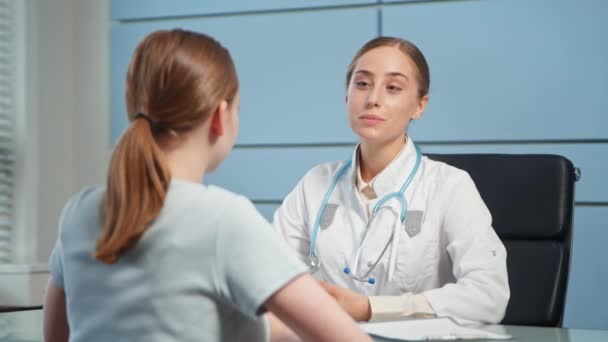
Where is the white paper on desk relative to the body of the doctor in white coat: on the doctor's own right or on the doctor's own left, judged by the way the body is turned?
on the doctor's own left

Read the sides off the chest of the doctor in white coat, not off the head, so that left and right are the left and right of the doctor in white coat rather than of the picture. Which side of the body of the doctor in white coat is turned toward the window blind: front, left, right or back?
right

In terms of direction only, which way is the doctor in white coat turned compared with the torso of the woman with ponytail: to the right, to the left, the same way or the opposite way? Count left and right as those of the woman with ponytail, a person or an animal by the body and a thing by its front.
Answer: the opposite way

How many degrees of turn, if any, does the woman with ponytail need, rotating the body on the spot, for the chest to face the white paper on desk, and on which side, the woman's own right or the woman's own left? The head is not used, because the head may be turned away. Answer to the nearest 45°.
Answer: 0° — they already face it

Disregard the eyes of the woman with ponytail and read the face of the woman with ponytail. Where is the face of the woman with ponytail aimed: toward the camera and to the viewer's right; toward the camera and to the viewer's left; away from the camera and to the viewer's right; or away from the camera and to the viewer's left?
away from the camera and to the viewer's right

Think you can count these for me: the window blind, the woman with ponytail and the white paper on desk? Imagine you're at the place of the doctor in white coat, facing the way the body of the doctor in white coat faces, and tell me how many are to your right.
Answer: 1

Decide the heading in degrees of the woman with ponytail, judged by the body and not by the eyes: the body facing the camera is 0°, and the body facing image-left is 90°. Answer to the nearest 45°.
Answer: approximately 225°

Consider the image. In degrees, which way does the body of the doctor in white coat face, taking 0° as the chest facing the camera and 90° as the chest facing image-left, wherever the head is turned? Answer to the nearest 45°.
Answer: approximately 45°

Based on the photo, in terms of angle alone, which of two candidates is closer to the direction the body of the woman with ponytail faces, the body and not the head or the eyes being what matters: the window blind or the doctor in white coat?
the doctor in white coat
